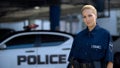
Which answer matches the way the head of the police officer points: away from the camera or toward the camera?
toward the camera

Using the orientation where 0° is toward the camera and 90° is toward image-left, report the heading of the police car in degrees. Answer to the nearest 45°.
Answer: approximately 90°

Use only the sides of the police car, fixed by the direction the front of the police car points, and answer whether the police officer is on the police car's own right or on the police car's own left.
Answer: on the police car's own left
